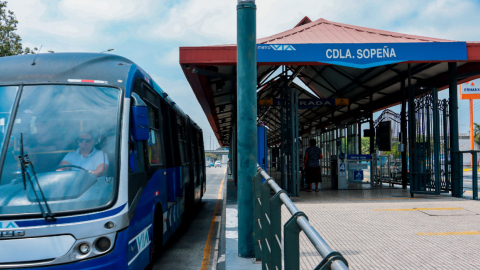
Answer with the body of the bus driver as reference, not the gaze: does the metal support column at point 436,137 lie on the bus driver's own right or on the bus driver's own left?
on the bus driver's own left

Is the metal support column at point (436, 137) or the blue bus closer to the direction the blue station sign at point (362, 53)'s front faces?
the blue bus

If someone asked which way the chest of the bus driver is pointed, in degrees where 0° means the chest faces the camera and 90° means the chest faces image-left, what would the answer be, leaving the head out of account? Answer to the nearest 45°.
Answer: approximately 0°

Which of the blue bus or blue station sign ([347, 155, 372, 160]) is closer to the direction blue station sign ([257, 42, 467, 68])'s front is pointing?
the blue bus

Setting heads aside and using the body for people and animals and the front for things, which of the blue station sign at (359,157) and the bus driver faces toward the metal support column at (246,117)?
the blue station sign

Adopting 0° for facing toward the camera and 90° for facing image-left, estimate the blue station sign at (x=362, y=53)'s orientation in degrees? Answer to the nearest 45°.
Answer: approximately 0°

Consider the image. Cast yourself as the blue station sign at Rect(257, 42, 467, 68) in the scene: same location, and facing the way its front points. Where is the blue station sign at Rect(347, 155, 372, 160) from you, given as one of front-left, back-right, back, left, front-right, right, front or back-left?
back

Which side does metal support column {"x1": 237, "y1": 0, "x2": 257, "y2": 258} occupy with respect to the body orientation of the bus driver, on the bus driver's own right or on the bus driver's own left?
on the bus driver's own left
